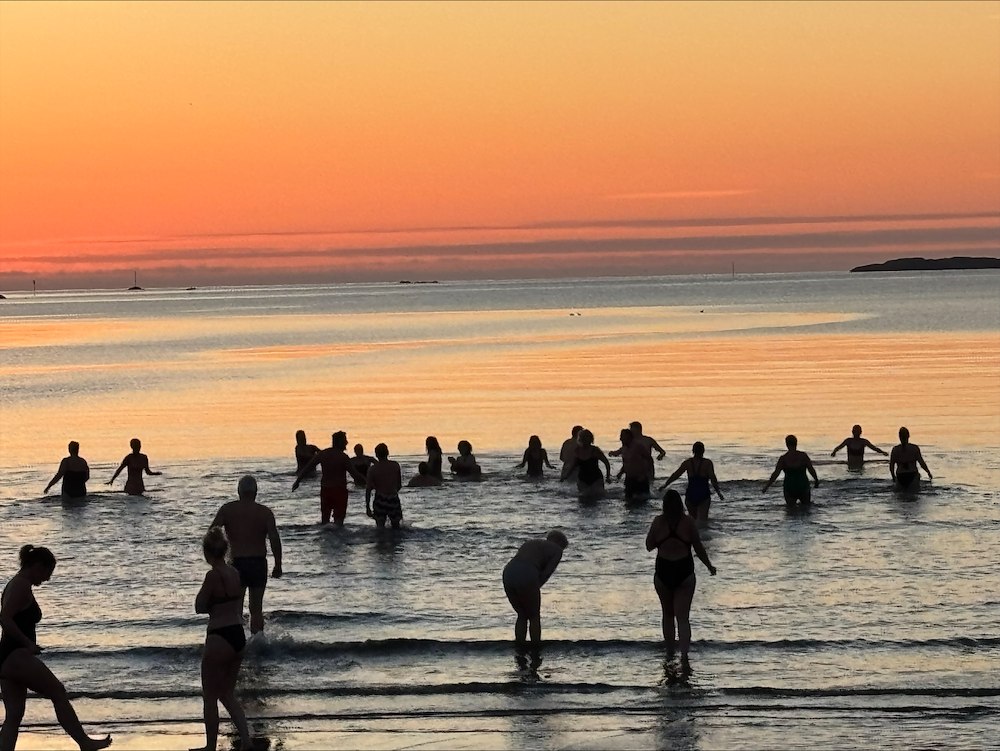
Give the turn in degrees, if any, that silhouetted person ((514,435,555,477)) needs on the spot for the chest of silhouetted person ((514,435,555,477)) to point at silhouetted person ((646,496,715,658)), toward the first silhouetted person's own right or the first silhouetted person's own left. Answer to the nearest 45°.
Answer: approximately 180°

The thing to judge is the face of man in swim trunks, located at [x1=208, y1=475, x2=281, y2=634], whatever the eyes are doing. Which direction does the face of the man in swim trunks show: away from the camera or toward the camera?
away from the camera

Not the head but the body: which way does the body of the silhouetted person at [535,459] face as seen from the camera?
away from the camera

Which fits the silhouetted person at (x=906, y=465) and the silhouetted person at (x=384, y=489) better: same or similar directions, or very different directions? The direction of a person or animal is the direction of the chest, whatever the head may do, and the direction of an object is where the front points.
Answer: same or similar directions

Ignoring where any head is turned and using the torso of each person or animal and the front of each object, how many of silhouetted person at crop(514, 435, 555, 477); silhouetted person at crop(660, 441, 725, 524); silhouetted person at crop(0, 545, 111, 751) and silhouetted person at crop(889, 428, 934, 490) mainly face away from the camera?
3

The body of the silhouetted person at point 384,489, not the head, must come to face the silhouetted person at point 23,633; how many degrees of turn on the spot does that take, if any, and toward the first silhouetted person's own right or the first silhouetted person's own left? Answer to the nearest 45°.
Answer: approximately 180°

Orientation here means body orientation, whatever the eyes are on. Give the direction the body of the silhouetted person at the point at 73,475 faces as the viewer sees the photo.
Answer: away from the camera

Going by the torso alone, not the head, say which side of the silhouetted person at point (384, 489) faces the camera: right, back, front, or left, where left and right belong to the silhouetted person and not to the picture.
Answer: back

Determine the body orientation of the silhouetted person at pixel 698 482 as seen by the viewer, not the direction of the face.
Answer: away from the camera

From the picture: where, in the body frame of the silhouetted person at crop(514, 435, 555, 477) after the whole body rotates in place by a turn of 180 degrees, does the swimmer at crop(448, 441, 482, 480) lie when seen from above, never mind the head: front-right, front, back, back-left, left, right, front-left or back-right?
right

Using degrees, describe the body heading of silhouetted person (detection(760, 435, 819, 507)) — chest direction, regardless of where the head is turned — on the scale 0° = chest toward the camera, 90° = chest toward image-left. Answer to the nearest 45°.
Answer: approximately 180°

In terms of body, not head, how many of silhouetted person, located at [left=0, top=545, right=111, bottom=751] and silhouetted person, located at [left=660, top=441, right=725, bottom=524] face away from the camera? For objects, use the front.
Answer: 1

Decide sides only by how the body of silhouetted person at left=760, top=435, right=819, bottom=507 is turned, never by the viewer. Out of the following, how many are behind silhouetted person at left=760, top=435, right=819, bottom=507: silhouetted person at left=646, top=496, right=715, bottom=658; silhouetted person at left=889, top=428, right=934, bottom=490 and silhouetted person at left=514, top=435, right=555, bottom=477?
1

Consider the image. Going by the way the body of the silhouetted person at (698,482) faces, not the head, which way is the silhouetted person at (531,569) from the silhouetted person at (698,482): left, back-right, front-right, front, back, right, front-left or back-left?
back

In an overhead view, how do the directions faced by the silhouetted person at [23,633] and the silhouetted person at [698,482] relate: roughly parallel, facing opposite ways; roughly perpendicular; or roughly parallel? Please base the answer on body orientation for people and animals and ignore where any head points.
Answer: roughly perpendicular

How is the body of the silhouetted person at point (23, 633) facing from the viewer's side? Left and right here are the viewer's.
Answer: facing to the right of the viewer

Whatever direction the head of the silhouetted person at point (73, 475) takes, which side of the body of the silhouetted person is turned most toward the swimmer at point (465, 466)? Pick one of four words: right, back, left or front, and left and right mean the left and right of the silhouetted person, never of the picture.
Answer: right

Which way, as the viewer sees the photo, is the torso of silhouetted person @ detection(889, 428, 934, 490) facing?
away from the camera

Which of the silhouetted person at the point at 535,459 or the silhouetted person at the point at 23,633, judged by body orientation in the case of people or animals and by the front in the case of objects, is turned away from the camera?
the silhouetted person at the point at 535,459
